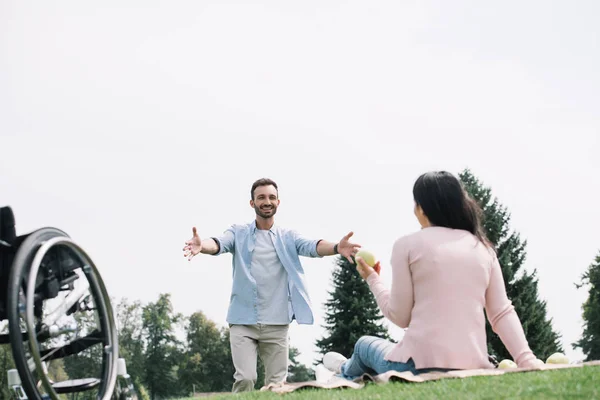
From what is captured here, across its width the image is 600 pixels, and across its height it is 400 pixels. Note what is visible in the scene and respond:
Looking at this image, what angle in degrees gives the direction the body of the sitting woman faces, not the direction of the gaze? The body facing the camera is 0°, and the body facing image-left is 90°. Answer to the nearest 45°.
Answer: approximately 135°

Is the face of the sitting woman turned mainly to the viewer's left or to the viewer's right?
to the viewer's left

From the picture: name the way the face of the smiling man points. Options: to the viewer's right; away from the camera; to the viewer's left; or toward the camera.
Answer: toward the camera

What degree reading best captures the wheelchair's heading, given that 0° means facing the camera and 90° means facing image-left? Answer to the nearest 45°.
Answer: approximately 225°

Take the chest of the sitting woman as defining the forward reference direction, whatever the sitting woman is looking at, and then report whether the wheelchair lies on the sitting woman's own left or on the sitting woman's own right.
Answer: on the sitting woman's own left

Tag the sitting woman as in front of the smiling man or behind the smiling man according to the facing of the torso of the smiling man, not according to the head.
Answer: in front

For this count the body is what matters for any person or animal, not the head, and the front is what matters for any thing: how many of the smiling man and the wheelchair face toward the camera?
1

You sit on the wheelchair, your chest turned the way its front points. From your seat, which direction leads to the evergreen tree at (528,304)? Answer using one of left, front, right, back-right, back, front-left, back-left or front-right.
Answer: front

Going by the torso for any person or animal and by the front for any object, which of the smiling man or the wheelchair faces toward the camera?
the smiling man

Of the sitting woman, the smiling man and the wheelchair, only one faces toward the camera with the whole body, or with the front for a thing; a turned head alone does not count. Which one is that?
the smiling man

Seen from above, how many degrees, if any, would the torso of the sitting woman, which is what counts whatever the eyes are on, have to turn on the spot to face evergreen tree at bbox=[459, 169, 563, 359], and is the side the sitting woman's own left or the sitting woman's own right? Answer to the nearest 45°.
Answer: approximately 45° to the sitting woman's own right

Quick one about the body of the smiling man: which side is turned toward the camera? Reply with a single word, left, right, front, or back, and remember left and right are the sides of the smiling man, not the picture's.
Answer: front

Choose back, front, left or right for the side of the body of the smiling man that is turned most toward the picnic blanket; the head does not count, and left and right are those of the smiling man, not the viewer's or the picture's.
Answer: front

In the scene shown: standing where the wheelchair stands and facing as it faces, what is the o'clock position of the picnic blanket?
The picnic blanket is roughly at 2 o'clock from the wheelchair.
